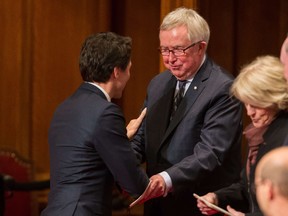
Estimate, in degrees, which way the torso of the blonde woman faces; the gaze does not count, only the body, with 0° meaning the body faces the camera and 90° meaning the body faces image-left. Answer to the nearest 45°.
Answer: approximately 45°

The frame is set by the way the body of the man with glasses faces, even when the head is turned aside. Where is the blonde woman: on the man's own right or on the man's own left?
on the man's own left

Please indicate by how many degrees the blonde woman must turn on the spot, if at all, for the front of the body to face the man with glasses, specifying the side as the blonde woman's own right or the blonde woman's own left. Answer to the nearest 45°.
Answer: approximately 90° to the blonde woman's own right
